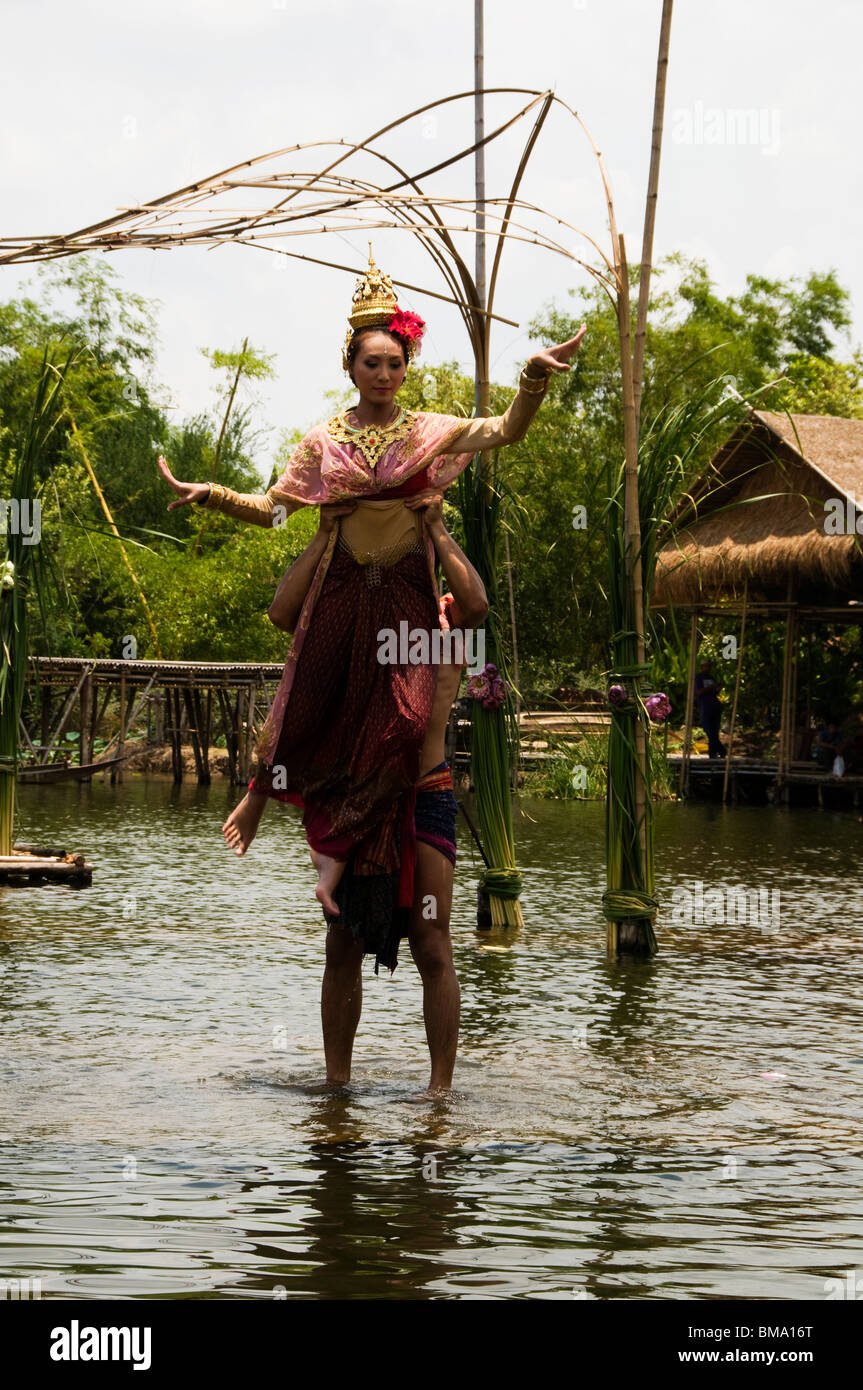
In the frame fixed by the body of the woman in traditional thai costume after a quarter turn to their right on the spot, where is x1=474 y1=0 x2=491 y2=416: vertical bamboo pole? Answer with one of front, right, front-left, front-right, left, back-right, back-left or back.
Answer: right

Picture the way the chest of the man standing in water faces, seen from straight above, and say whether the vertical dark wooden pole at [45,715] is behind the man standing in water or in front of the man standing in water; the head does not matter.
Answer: behind

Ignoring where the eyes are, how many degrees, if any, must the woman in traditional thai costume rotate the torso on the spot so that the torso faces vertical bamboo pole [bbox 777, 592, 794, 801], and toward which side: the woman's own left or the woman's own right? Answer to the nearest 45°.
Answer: approximately 180°

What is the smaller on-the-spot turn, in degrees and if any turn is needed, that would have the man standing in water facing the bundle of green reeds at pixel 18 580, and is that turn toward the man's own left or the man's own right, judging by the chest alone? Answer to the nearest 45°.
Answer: approximately 135° to the man's own right

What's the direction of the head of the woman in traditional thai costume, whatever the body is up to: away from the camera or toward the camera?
toward the camera

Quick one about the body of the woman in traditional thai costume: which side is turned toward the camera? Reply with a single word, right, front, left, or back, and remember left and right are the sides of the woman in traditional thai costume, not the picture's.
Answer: front

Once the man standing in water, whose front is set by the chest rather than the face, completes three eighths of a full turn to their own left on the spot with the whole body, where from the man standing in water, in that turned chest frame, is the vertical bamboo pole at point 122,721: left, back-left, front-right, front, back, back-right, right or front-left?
front-left

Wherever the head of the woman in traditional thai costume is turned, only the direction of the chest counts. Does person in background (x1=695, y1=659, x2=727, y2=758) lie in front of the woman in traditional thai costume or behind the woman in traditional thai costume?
behind
